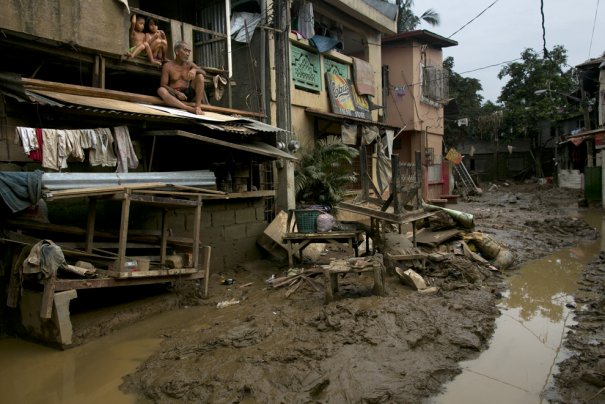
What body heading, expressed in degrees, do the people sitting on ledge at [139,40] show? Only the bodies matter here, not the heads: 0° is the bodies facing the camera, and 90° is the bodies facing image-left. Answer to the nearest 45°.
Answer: approximately 315°

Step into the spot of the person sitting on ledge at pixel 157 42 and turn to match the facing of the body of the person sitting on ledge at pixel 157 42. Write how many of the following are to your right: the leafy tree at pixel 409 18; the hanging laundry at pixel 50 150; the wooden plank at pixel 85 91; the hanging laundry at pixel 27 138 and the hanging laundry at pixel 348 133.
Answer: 3

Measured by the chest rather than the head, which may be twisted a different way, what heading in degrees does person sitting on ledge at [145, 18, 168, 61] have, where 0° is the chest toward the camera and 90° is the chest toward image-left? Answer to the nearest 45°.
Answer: approximately 315°

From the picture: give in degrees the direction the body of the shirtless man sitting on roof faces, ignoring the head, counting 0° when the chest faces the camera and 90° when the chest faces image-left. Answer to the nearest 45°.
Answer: approximately 315°

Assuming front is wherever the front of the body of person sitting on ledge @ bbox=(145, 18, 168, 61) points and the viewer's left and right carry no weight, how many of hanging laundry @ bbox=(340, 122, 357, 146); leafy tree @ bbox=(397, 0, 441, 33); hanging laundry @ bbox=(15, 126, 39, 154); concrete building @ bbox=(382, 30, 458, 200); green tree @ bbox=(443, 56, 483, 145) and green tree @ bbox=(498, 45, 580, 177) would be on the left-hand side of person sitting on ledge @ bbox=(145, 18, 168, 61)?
5

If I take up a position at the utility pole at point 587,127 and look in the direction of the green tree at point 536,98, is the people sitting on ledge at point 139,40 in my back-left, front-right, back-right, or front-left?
back-left

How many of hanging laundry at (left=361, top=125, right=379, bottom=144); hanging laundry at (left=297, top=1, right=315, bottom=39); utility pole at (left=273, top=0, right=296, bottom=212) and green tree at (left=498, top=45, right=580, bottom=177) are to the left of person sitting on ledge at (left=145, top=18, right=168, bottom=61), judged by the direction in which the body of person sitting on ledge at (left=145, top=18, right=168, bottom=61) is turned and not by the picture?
4

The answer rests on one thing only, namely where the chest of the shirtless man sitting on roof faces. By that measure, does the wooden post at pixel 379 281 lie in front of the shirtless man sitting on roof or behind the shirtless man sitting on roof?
in front
